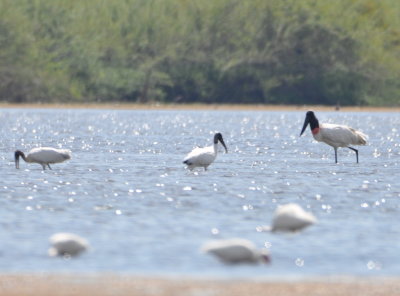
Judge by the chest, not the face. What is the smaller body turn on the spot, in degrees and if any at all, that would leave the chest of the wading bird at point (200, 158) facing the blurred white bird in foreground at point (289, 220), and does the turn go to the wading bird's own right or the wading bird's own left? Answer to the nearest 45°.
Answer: approximately 90° to the wading bird's own right

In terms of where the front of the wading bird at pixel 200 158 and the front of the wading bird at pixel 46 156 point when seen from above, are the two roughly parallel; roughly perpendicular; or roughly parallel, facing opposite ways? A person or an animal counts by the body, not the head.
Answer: roughly parallel, facing opposite ways

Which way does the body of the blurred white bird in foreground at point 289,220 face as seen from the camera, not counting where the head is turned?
to the viewer's left

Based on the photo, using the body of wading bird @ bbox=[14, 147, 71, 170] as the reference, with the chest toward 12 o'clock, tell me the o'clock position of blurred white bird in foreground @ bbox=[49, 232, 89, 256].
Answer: The blurred white bird in foreground is roughly at 9 o'clock from the wading bird.

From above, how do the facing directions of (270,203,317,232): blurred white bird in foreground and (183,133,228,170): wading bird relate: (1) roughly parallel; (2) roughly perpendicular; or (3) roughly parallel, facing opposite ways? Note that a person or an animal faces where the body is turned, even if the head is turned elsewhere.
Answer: roughly parallel, facing opposite ways

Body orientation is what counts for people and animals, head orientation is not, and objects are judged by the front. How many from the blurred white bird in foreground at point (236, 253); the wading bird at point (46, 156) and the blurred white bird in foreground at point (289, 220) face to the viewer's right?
1

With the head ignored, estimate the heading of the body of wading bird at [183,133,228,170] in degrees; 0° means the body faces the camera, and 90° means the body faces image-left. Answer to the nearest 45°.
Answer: approximately 270°

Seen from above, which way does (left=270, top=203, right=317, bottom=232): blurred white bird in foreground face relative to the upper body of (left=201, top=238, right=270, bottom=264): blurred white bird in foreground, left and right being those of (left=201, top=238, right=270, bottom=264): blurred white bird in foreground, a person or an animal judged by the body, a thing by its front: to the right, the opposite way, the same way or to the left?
the opposite way

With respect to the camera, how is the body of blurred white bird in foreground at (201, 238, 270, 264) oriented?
to the viewer's right

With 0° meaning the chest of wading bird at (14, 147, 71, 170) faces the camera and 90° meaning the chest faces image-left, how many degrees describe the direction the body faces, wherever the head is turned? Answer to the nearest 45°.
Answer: approximately 90°

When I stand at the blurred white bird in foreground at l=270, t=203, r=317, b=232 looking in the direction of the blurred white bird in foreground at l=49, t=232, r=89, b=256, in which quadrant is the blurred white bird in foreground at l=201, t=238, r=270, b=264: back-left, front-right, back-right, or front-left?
front-left
